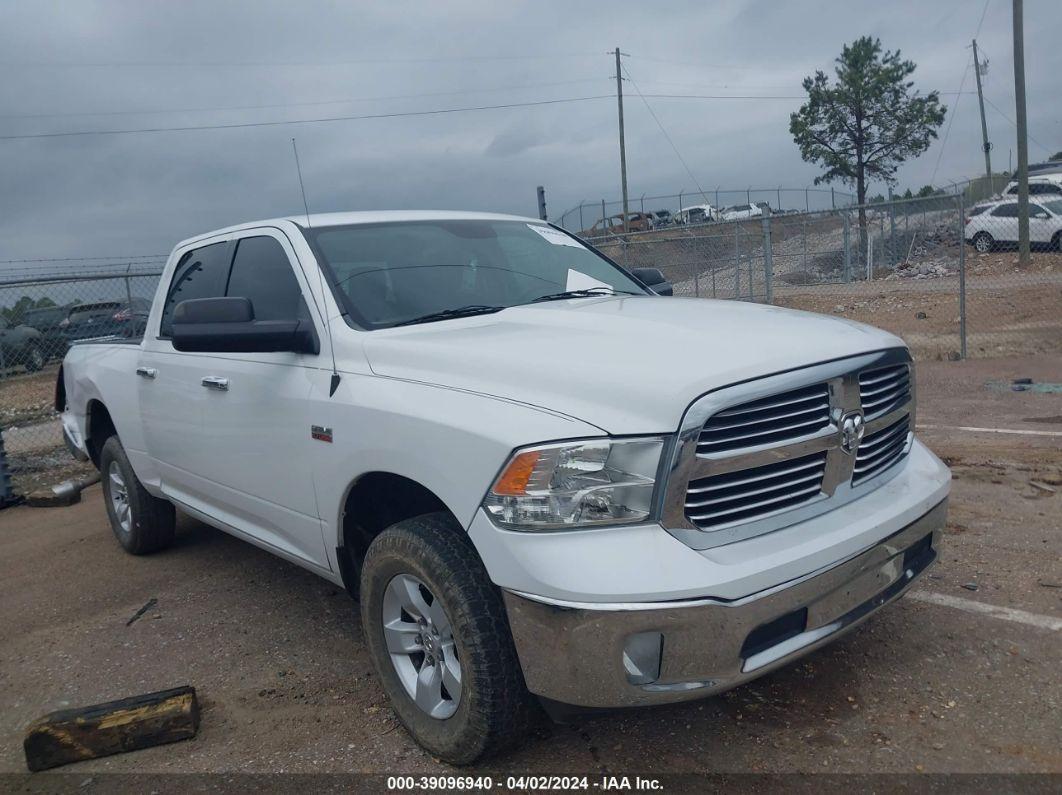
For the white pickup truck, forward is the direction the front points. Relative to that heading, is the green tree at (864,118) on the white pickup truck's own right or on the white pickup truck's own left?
on the white pickup truck's own left

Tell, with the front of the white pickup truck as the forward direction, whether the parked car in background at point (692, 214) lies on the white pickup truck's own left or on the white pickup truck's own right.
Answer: on the white pickup truck's own left

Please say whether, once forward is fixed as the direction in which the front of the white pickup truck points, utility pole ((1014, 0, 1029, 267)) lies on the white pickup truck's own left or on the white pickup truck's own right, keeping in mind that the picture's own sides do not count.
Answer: on the white pickup truck's own left

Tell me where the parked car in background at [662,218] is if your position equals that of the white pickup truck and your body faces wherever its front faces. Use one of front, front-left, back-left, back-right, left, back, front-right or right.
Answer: back-left

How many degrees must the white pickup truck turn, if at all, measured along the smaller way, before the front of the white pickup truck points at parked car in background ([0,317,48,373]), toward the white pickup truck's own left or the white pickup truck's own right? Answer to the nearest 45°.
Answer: approximately 180°

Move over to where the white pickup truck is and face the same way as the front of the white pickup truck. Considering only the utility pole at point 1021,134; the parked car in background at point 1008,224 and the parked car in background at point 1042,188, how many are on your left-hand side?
3

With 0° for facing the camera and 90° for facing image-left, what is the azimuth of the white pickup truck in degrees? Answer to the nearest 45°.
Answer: approximately 315°

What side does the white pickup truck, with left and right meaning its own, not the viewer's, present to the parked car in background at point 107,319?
back
